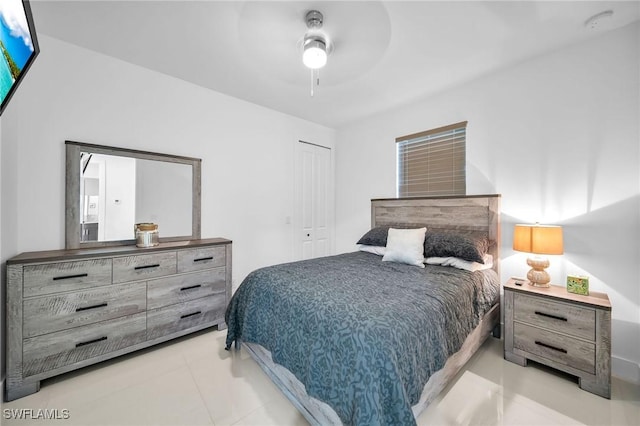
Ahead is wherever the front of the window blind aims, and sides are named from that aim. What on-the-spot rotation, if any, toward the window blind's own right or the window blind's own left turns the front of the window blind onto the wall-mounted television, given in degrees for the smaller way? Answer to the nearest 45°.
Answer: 0° — it already faces it

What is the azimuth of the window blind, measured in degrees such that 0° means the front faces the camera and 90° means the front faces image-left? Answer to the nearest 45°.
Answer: approximately 45°

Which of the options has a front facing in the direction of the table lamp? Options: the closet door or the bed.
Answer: the closet door

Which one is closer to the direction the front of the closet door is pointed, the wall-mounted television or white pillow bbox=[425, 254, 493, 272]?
the white pillow

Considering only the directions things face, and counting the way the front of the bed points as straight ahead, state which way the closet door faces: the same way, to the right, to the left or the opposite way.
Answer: to the left

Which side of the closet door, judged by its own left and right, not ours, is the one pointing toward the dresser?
right

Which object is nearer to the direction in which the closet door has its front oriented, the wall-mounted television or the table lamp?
the table lamp
